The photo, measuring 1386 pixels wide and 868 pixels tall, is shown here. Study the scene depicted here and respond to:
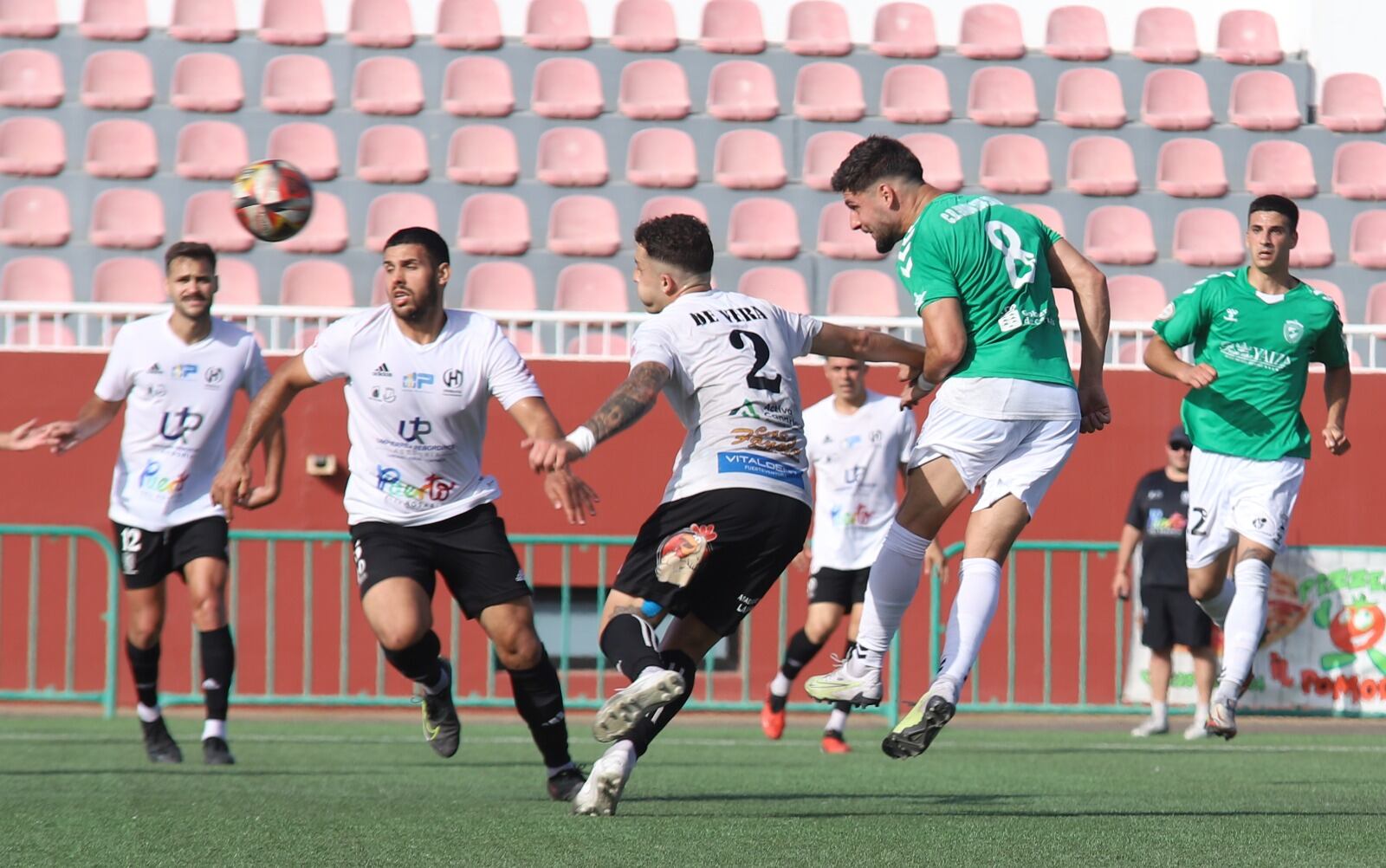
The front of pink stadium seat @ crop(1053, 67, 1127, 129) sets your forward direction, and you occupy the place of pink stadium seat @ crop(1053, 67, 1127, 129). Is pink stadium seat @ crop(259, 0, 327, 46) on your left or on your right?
on your right

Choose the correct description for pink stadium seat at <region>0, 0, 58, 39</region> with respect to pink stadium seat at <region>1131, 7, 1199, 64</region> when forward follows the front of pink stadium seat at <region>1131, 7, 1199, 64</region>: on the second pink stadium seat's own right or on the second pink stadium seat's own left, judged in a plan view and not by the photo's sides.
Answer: on the second pink stadium seat's own right

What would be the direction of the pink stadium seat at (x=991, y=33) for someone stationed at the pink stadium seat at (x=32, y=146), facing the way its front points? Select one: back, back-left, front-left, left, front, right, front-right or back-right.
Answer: left

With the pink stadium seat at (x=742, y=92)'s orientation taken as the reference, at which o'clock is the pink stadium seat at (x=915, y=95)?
the pink stadium seat at (x=915, y=95) is roughly at 9 o'clock from the pink stadium seat at (x=742, y=92).

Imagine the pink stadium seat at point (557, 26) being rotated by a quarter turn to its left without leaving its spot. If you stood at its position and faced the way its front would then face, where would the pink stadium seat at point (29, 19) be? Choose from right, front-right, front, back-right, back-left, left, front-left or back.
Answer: back

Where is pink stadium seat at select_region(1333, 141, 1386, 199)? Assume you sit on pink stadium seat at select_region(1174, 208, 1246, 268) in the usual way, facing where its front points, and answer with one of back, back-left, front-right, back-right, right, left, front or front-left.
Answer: back-left

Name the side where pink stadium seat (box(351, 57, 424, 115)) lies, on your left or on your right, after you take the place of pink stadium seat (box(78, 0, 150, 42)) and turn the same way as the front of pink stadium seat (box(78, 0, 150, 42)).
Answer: on your left

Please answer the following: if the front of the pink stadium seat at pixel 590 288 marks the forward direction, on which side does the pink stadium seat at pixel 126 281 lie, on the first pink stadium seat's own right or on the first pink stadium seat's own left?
on the first pink stadium seat's own right

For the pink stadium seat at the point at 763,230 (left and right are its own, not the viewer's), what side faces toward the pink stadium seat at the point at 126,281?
right
